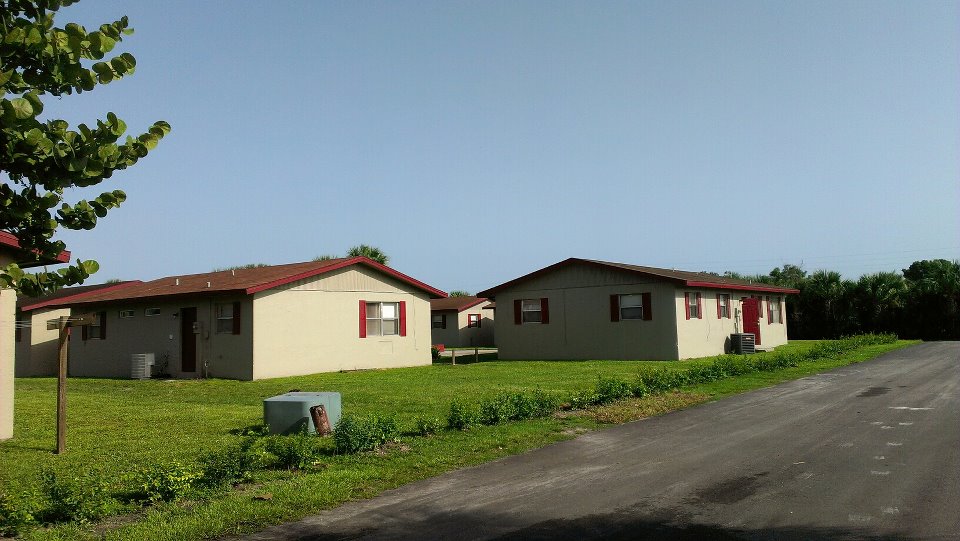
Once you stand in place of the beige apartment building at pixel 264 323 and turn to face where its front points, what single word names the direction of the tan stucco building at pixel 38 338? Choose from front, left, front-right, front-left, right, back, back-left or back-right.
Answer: right

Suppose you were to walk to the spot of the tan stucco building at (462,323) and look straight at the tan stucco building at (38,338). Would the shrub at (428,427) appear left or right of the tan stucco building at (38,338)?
left

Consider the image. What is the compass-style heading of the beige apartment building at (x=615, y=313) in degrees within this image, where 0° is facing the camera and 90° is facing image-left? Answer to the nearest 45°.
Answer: approximately 315°

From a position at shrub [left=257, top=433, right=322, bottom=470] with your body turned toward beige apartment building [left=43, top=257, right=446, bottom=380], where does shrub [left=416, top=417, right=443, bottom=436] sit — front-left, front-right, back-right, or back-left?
front-right

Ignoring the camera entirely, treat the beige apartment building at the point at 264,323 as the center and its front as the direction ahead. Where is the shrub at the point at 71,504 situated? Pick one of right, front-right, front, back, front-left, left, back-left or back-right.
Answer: front-left

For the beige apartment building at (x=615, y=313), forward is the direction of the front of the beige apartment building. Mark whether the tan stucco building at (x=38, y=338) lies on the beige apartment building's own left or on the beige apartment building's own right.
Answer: on the beige apartment building's own right

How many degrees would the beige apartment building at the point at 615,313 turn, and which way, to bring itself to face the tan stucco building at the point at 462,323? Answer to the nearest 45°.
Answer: approximately 180°

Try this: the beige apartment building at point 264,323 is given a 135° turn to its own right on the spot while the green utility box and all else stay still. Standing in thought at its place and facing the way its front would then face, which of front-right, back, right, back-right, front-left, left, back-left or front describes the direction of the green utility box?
back

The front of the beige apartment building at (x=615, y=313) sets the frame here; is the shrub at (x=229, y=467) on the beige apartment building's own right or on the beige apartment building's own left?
on the beige apartment building's own right

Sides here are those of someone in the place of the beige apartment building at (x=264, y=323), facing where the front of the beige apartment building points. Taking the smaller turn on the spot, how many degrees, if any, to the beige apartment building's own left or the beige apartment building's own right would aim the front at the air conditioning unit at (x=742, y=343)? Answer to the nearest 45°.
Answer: approximately 135° to the beige apartment building's own left

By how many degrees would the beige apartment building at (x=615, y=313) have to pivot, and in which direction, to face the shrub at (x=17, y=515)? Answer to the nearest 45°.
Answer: approximately 45° to its right

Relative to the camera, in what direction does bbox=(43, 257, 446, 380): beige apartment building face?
facing the viewer and to the left of the viewer

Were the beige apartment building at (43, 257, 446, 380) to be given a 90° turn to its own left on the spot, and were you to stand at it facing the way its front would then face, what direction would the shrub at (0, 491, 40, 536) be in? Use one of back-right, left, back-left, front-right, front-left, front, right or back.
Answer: front-right

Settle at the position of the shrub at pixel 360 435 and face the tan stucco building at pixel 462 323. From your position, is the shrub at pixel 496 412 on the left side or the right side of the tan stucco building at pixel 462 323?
right

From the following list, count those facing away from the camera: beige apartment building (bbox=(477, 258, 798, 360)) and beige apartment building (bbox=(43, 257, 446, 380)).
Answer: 0

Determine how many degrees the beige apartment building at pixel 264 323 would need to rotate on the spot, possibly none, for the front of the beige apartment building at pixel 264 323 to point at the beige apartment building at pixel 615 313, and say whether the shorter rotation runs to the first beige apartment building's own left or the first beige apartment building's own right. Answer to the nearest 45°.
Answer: approximately 135° to the first beige apartment building's own left

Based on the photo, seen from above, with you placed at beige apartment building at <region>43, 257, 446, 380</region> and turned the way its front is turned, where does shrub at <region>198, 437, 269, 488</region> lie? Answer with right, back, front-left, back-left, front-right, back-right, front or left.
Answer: front-left

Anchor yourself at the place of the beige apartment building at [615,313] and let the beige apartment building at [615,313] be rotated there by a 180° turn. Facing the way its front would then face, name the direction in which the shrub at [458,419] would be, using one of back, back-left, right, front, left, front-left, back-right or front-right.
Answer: back-left

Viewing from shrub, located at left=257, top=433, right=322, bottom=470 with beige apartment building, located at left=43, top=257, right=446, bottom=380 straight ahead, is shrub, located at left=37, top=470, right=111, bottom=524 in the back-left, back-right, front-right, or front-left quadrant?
back-left

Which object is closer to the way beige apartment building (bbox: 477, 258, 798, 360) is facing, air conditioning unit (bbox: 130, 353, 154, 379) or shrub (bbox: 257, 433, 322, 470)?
the shrub
